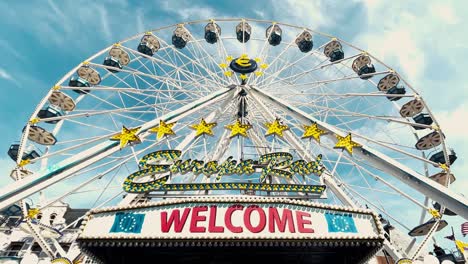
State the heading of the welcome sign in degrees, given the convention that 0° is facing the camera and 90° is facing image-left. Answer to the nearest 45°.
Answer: approximately 0°
